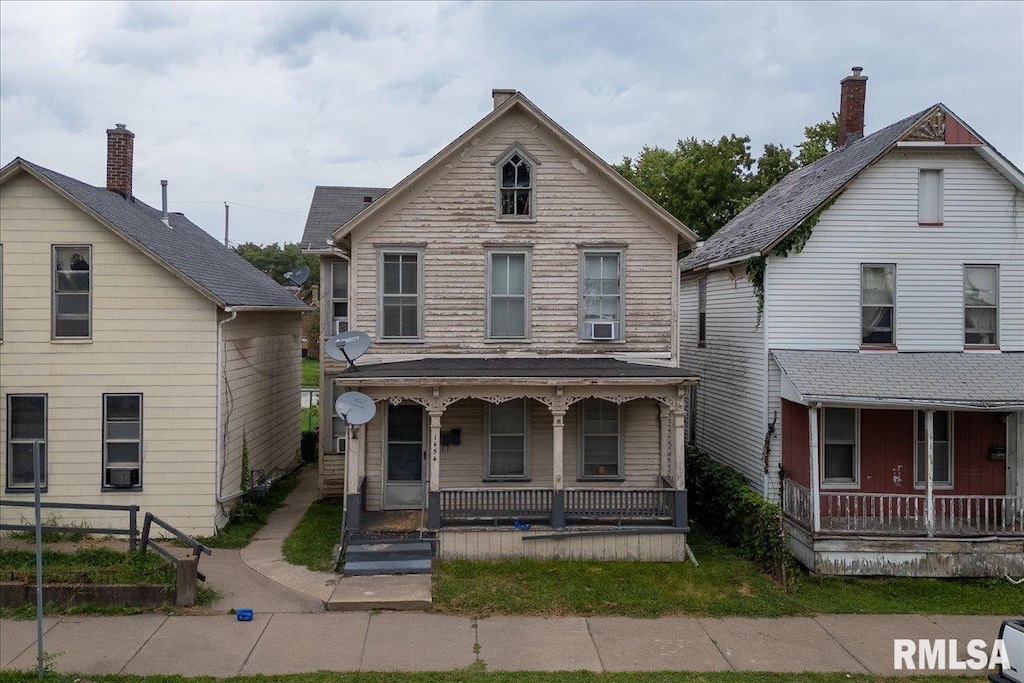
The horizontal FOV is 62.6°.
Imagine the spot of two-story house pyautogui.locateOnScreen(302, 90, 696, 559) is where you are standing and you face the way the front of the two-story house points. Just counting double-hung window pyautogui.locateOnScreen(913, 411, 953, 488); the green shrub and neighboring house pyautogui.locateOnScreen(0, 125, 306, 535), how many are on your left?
2

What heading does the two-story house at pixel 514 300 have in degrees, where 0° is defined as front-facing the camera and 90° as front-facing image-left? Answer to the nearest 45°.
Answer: approximately 0°

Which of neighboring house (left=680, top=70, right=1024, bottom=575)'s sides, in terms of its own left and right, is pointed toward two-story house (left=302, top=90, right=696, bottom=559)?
right

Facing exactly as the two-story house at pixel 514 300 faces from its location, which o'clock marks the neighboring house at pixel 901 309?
The neighboring house is roughly at 9 o'clock from the two-story house.

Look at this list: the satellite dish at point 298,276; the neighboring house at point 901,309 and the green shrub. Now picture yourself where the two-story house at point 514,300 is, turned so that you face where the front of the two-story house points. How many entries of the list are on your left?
2

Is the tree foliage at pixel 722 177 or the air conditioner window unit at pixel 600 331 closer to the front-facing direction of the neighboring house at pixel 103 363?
the air conditioner window unit

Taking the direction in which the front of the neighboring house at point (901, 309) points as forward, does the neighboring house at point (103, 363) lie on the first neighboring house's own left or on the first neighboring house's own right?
on the first neighboring house's own right

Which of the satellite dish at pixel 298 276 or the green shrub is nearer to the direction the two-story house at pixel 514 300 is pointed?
the green shrub
